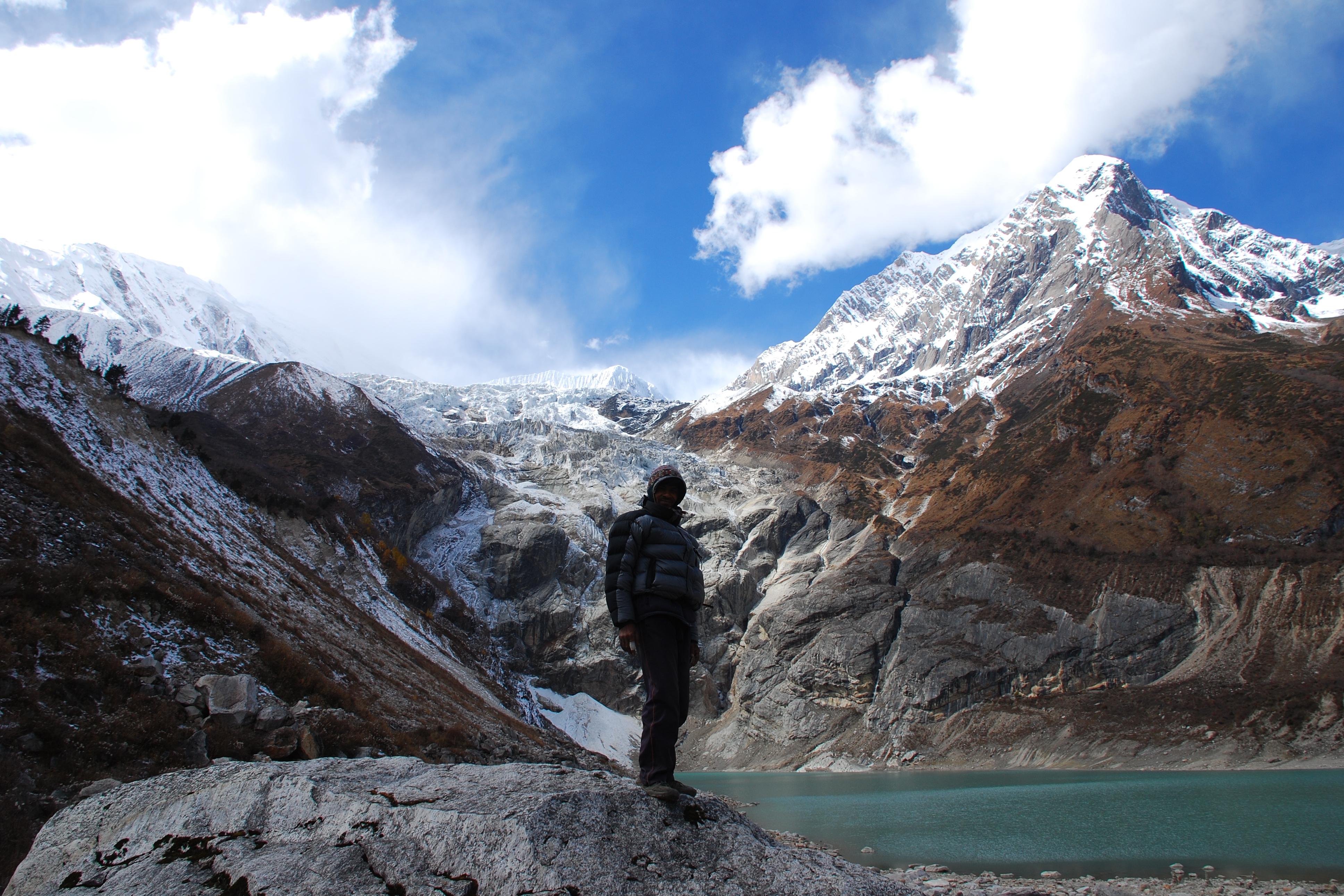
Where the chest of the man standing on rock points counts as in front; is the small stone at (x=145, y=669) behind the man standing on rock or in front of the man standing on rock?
behind

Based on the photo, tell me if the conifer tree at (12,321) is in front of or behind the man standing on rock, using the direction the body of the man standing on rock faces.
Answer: behind

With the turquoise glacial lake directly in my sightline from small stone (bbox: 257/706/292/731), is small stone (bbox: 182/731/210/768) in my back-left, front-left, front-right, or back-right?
back-right

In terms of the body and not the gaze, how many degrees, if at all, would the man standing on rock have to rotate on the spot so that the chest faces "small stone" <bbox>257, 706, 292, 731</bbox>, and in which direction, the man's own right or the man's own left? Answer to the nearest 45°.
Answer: approximately 180°

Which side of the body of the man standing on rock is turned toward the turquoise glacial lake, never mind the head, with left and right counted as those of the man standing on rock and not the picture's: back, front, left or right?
left

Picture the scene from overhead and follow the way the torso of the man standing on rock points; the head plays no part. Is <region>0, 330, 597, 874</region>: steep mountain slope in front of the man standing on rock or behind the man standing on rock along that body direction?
behind

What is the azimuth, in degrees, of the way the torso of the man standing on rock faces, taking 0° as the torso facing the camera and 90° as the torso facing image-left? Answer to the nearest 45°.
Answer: approximately 315°

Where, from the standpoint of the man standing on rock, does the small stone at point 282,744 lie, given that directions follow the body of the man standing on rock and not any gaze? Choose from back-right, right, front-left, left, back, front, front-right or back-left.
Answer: back

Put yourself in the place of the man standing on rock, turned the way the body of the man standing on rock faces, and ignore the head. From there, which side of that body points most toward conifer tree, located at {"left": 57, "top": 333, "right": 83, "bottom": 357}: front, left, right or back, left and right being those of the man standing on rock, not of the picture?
back
